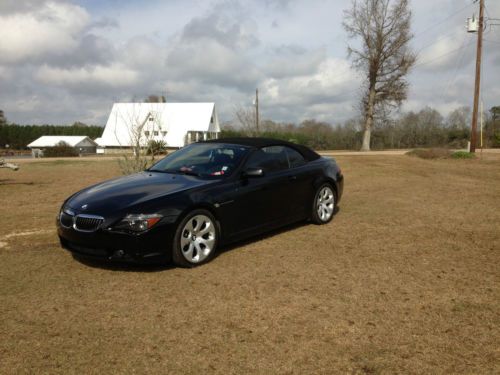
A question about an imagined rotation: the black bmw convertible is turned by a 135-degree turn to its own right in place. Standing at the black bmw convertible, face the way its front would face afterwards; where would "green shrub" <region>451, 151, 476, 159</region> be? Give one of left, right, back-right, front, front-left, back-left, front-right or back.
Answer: front-right

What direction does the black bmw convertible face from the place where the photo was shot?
facing the viewer and to the left of the viewer
